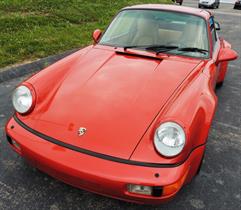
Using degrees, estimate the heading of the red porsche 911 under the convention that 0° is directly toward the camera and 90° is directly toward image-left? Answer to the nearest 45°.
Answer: approximately 45°
